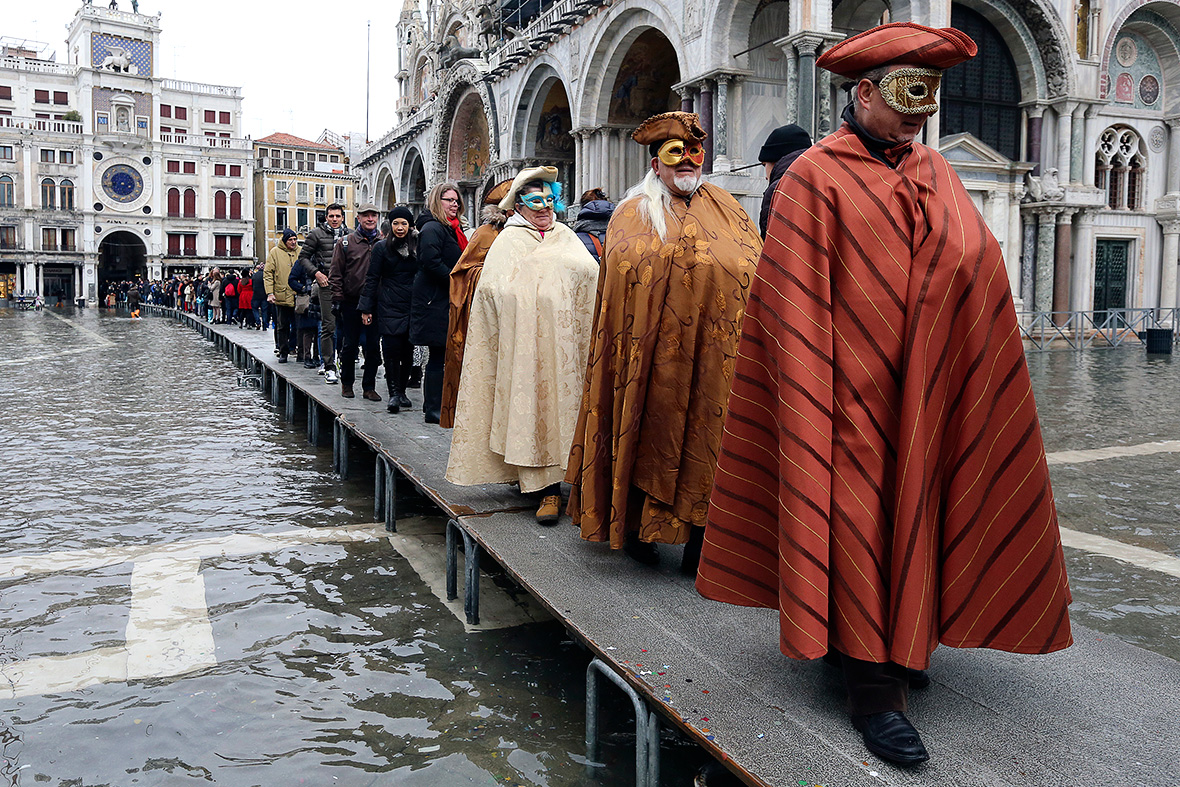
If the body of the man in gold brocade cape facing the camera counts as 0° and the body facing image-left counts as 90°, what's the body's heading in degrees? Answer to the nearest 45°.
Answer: approximately 315°

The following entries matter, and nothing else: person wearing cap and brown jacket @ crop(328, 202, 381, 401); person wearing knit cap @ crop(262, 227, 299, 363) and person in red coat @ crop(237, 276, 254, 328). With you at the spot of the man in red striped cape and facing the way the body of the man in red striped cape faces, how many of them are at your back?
3

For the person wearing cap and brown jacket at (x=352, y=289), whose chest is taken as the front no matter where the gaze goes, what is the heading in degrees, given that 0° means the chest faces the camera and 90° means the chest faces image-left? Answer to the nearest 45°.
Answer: approximately 315°

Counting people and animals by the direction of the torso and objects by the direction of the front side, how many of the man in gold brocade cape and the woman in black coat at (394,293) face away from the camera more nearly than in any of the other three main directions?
0

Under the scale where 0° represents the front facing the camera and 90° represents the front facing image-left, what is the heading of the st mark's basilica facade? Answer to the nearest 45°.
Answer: approximately 45°

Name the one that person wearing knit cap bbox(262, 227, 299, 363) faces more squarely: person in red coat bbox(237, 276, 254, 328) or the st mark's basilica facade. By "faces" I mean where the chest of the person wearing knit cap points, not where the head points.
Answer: the st mark's basilica facade
